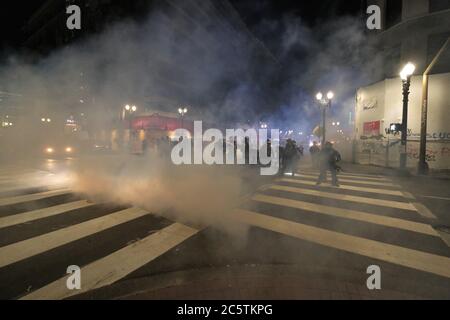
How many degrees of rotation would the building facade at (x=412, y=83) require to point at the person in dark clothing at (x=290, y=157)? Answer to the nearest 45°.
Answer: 0° — it already faces them

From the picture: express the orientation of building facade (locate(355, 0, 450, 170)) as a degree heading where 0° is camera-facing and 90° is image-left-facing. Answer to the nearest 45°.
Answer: approximately 45°

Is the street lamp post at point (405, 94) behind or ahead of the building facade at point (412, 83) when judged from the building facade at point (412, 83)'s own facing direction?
ahead
